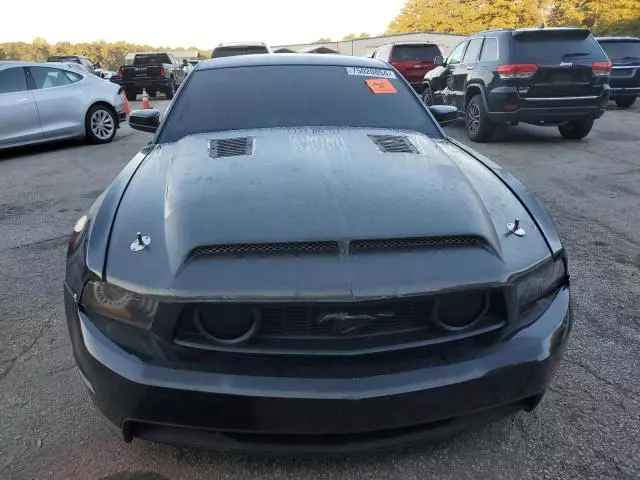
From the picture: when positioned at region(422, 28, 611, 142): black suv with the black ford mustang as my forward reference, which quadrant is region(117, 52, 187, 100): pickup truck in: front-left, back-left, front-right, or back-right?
back-right

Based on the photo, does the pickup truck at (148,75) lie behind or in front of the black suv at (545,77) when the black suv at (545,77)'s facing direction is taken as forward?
in front

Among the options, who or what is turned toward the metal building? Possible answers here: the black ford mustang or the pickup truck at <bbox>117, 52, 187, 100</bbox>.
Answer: the pickup truck

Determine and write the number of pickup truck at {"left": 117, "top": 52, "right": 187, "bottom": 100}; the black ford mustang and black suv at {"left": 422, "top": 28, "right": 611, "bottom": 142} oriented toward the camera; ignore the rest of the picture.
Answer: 1

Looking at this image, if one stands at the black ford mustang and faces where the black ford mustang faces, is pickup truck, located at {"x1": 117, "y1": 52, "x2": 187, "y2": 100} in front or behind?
behind

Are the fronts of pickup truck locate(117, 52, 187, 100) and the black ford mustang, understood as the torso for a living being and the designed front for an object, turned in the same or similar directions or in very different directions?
very different directions

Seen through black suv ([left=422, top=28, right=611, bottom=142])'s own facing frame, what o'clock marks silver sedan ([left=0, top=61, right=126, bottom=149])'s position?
The silver sedan is roughly at 10 o'clock from the black suv.

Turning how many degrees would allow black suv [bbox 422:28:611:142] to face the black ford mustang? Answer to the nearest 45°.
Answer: approximately 135° to its left

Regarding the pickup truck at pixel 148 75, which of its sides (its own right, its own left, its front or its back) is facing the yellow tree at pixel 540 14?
right

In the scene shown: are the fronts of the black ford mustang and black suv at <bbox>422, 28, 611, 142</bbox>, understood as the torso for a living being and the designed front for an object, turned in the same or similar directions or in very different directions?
very different directions

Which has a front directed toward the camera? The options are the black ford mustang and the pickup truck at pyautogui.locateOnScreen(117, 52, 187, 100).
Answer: the black ford mustang

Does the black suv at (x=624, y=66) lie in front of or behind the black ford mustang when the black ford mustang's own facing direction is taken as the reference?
behind

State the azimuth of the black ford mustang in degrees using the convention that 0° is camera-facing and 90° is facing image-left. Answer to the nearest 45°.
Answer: approximately 0°

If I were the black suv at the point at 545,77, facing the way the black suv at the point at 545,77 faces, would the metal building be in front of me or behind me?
in front

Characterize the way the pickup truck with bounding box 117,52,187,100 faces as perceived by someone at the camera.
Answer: facing away from the viewer and to the right of the viewer

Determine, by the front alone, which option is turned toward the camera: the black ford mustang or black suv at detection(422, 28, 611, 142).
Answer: the black ford mustang

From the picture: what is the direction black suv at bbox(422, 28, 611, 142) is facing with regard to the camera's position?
facing away from the viewer and to the left of the viewer
